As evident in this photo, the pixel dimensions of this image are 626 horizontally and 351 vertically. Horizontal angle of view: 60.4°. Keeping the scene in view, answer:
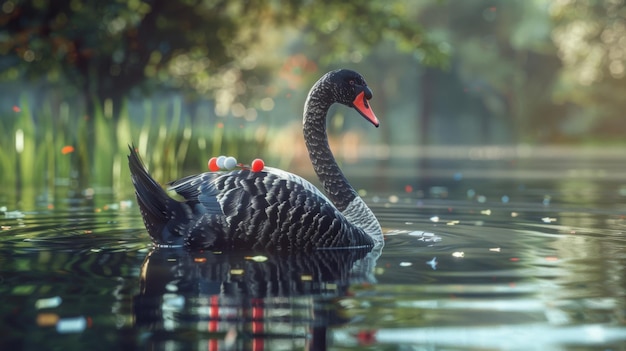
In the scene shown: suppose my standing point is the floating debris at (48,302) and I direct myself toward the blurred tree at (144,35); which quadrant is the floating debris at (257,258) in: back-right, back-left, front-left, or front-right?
front-right

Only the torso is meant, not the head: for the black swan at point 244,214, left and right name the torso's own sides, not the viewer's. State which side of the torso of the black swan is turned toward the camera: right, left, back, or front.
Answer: right

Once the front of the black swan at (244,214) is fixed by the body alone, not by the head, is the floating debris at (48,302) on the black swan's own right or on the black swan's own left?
on the black swan's own right

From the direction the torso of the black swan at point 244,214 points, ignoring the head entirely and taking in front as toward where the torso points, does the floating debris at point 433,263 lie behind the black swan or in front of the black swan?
in front

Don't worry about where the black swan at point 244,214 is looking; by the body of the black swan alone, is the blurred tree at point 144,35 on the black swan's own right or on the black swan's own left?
on the black swan's own left
